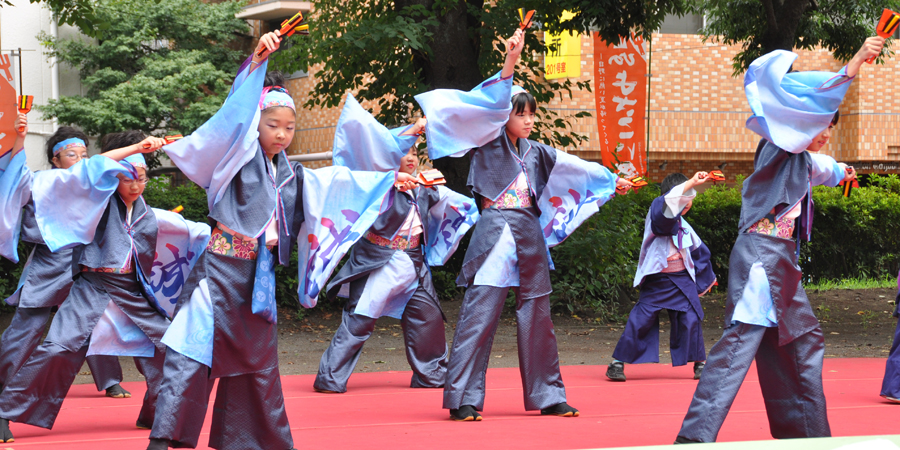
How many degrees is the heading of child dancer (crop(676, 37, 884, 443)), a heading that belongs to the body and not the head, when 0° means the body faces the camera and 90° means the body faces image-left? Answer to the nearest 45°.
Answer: approximately 315°

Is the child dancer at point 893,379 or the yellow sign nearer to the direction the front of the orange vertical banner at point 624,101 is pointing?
the child dancer

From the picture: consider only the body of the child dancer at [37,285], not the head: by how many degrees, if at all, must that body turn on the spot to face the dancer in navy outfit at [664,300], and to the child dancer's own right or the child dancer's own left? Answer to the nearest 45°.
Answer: approximately 45° to the child dancer's own left

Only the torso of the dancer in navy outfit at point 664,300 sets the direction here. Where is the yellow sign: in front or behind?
behind

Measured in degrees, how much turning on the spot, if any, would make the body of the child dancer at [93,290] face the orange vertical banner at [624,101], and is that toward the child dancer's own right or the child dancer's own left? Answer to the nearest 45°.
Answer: approximately 90° to the child dancer's own left

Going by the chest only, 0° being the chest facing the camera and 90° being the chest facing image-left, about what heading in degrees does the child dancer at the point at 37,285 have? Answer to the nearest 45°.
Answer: approximately 315°

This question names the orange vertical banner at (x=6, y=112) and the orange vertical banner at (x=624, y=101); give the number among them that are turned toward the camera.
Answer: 2

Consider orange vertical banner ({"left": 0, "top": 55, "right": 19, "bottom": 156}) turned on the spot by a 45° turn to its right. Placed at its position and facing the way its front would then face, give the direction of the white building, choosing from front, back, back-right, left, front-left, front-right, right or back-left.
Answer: back-right

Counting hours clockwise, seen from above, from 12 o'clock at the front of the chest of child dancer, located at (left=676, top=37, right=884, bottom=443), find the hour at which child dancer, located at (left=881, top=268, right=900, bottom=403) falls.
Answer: child dancer, located at (left=881, top=268, right=900, bottom=403) is roughly at 8 o'clock from child dancer, located at (left=676, top=37, right=884, bottom=443).
